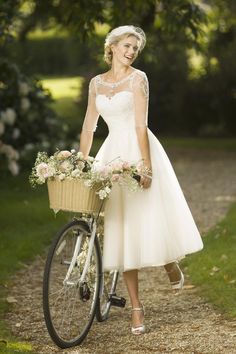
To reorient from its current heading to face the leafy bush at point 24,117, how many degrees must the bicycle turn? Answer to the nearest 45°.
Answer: approximately 135° to its right

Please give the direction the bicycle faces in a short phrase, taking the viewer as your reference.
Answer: facing the viewer and to the left of the viewer
